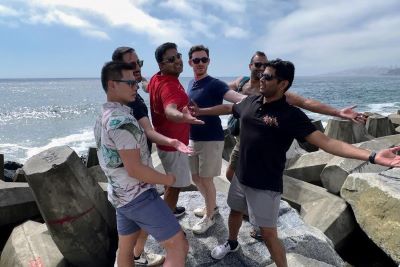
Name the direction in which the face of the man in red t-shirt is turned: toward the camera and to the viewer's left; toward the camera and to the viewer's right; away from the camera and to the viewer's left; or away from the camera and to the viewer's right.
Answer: toward the camera and to the viewer's right

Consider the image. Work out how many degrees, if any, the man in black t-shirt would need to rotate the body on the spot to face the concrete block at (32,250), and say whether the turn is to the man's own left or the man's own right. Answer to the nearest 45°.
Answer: approximately 45° to the man's own right

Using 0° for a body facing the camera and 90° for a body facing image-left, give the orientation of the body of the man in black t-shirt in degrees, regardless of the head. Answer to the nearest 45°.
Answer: approximately 45°

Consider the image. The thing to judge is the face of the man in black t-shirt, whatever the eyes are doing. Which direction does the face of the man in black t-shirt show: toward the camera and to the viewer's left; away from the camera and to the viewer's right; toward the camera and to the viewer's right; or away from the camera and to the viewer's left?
toward the camera and to the viewer's left

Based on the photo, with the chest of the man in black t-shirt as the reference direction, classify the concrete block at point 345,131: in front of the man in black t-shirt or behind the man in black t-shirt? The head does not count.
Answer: behind

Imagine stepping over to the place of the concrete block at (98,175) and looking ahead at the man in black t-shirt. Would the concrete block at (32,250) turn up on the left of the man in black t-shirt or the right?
right
